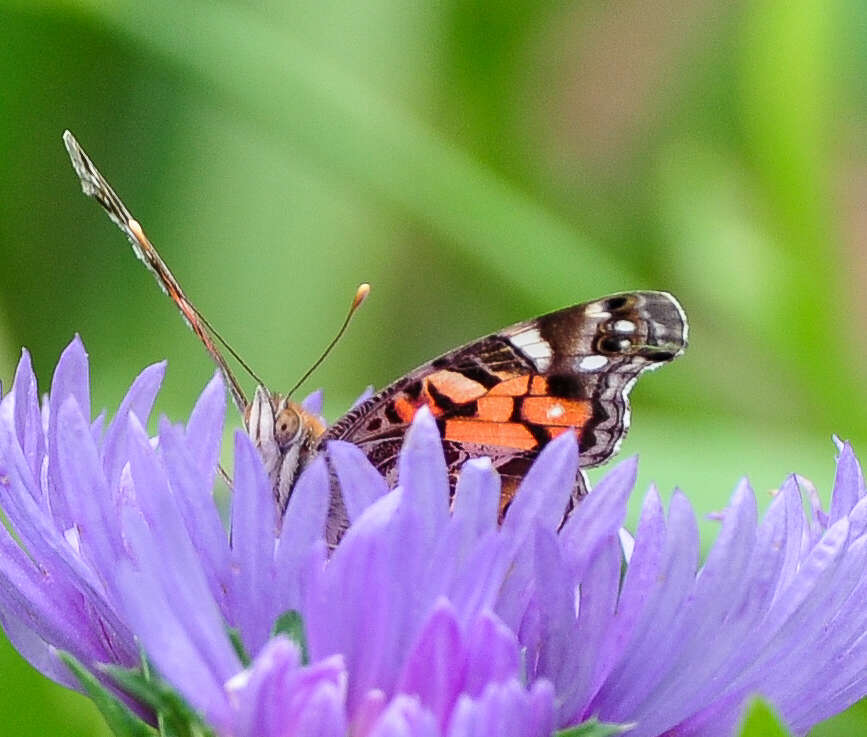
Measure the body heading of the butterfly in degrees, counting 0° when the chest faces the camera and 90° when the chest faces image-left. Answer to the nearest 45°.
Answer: approximately 45°
